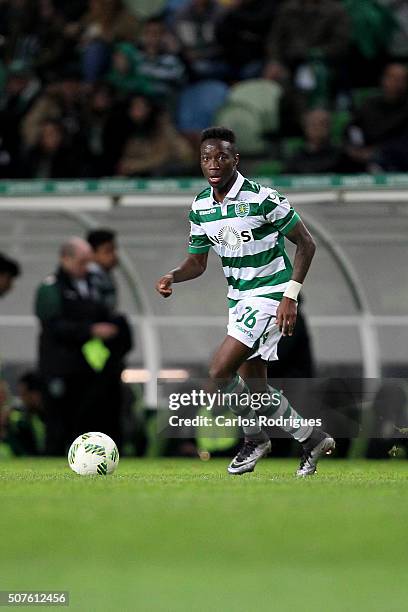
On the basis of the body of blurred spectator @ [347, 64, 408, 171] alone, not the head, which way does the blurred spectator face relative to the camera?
toward the camera

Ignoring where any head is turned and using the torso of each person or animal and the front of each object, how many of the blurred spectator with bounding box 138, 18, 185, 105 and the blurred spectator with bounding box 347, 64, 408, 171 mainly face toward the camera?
2

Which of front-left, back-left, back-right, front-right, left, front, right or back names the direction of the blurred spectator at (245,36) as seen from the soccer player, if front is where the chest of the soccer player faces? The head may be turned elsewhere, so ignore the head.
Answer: back-right

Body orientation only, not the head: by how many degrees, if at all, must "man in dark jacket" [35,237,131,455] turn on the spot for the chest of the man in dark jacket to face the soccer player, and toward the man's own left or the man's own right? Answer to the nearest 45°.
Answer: approximately 45° to the man's own right

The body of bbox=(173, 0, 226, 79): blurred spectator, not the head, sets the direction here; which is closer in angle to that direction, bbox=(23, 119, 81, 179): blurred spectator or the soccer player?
the soccer player

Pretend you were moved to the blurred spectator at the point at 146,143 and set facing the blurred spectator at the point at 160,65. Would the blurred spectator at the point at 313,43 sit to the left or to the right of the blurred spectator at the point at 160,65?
right

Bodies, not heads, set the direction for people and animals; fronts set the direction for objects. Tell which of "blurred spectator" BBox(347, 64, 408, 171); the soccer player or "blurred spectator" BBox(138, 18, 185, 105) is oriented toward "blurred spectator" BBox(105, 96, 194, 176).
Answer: "blurred spectator" BBox(138, 18, 185, 105)

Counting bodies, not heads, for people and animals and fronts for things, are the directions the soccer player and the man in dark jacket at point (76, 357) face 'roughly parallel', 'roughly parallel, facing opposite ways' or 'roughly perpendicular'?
roughly perpendicular

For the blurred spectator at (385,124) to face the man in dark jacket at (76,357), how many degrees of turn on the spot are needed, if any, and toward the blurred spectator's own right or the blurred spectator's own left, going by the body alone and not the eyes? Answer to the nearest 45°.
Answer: approximately 45° to the blurred spectator's own right

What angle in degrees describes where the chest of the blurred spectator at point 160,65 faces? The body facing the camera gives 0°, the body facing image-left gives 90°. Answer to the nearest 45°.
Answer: approximately 0°

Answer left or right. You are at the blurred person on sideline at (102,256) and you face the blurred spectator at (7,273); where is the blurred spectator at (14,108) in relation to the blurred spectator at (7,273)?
right

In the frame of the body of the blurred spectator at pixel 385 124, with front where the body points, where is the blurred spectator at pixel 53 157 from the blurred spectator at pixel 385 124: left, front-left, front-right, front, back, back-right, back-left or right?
right

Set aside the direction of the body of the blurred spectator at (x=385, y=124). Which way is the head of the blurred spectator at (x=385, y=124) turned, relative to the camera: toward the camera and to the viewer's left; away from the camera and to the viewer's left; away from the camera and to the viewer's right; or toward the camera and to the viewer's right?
toward the camera and to the viewer's left

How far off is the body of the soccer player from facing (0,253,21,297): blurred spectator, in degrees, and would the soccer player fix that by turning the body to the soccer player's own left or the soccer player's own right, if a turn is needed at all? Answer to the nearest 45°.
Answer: approximately 90° to the soccer player's own right

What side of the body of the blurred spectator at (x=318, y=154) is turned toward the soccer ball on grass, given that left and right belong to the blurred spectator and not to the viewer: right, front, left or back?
front

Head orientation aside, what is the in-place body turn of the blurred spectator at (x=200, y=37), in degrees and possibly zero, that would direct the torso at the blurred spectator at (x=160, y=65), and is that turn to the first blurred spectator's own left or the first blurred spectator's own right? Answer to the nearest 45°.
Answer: approximately 45° to the first blurred spectator's own right

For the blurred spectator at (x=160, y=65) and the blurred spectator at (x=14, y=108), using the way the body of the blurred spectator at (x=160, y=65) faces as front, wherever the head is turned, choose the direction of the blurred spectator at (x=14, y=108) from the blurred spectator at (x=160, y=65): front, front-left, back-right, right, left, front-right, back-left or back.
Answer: right
